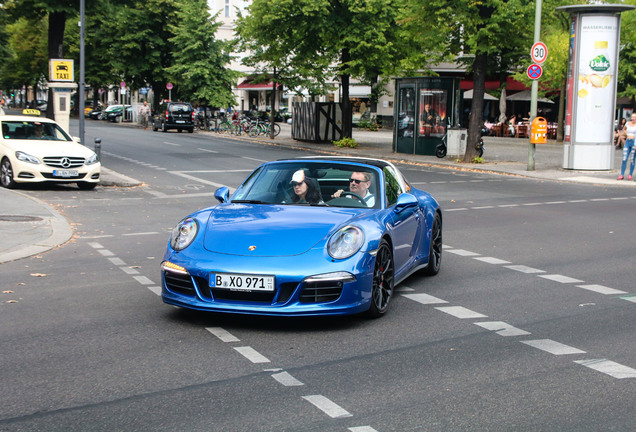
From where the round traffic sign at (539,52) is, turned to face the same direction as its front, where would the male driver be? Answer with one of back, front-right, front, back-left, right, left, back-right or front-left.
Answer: front

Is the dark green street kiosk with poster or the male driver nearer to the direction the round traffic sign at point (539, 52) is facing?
the male driver

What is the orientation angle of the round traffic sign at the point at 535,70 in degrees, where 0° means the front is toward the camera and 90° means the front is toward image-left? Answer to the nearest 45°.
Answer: approximately 0°

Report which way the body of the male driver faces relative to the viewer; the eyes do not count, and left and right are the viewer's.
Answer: facing the viewer and to the left of the viewer

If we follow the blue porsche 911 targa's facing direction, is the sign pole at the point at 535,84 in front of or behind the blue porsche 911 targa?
behind

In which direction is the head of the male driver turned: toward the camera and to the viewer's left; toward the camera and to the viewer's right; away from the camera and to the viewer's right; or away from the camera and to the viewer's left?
toward the camera and to the viewer's left

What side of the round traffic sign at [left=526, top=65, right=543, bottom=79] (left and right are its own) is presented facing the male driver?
front

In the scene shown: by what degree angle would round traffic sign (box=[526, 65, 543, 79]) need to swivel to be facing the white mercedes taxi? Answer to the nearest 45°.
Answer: approximately 45° to its right

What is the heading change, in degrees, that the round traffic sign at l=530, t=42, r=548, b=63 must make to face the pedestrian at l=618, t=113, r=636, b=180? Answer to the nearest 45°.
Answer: approximately 45° to its left

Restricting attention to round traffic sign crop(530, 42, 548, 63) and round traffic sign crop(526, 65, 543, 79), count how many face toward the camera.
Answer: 2

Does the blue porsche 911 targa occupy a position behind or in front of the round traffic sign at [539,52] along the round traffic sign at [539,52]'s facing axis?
in front
